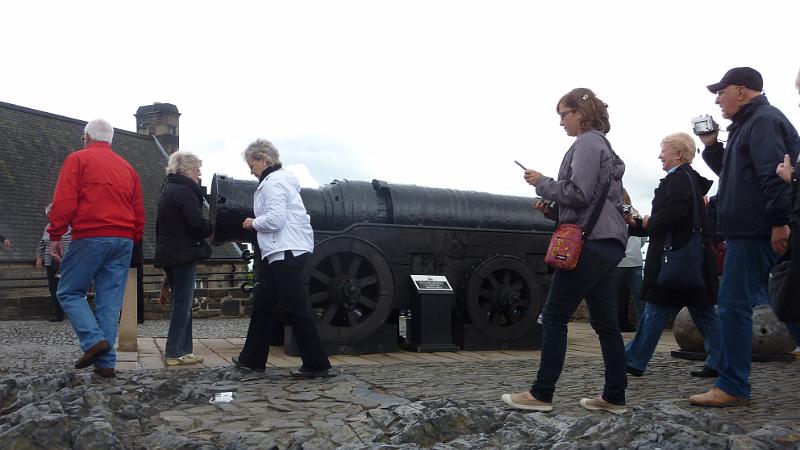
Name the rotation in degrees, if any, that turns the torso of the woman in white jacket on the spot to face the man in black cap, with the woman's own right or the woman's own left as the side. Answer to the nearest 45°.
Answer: approximately 135° to the woman's own left

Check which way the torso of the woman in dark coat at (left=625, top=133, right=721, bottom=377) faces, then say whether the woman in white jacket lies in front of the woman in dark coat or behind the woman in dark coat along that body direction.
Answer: in front

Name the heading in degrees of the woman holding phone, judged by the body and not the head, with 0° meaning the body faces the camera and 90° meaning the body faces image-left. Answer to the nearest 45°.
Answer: approximately 90°

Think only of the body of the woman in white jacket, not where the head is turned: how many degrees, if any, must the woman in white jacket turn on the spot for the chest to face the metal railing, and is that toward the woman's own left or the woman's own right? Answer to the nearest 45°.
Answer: approximately 45° to the woman's own right

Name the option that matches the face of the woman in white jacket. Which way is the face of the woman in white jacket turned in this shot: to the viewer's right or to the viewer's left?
to the viewer's left

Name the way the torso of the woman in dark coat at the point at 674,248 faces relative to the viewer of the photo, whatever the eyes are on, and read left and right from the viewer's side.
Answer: facing to the left of the viewer

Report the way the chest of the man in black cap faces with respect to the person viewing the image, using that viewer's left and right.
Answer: facing to the left of the viewer

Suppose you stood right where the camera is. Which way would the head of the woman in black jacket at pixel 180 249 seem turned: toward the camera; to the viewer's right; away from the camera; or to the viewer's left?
to the viewer's right

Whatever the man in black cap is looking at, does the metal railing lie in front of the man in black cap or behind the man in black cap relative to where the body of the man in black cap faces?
in front

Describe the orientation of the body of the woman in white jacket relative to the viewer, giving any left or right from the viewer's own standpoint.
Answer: facing to the left of the viewer
